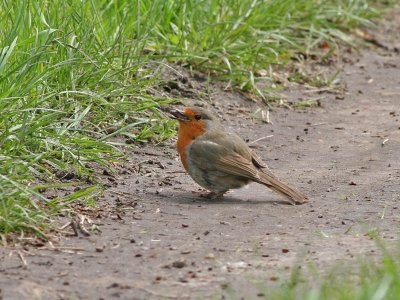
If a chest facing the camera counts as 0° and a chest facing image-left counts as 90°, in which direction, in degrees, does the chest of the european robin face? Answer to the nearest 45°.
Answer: approximately 90°
